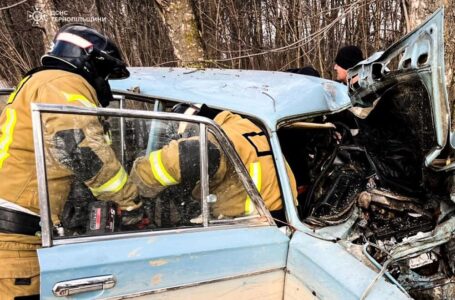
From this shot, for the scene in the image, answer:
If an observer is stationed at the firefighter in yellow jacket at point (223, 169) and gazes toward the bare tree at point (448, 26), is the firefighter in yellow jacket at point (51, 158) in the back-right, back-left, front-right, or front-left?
back-left

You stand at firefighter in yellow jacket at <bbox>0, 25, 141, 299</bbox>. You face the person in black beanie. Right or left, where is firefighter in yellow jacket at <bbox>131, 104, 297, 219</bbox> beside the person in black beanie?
right

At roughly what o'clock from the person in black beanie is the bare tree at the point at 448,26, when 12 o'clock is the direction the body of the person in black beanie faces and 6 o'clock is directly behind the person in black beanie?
The bare tree is roughly at 8 o'clock from the person in black beanie.

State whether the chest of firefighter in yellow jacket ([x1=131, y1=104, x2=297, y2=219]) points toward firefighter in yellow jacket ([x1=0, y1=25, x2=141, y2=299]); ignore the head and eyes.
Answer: yes

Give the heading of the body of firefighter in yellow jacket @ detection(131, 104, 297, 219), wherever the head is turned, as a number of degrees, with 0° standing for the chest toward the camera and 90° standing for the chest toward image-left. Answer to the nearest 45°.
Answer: approximately 90°

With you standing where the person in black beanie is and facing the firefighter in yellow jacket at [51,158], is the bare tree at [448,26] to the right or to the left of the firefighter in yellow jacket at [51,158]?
left

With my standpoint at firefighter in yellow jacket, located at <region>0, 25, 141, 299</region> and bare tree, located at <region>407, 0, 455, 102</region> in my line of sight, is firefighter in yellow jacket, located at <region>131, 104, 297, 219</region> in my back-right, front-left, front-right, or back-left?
front-right
